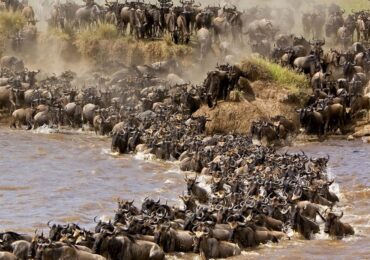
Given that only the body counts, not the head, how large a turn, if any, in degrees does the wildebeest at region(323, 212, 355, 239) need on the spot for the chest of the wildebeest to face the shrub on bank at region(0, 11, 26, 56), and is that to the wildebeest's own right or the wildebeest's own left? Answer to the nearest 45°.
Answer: approximately 90° to the wildebeest's own right

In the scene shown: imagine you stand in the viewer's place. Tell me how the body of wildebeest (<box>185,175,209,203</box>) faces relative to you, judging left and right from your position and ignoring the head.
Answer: facing the viewer and to the left of the viewer

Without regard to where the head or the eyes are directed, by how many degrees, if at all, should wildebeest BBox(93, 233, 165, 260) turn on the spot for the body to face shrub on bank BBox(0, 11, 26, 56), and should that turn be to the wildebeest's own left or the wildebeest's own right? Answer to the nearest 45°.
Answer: approximately 90° to the wildebeest's own right

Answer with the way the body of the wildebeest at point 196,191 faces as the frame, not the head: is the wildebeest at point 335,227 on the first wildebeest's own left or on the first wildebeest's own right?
on the first wildebeest's own left

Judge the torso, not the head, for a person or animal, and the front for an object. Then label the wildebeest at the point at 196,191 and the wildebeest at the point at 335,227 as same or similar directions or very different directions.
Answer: same or similar directions
